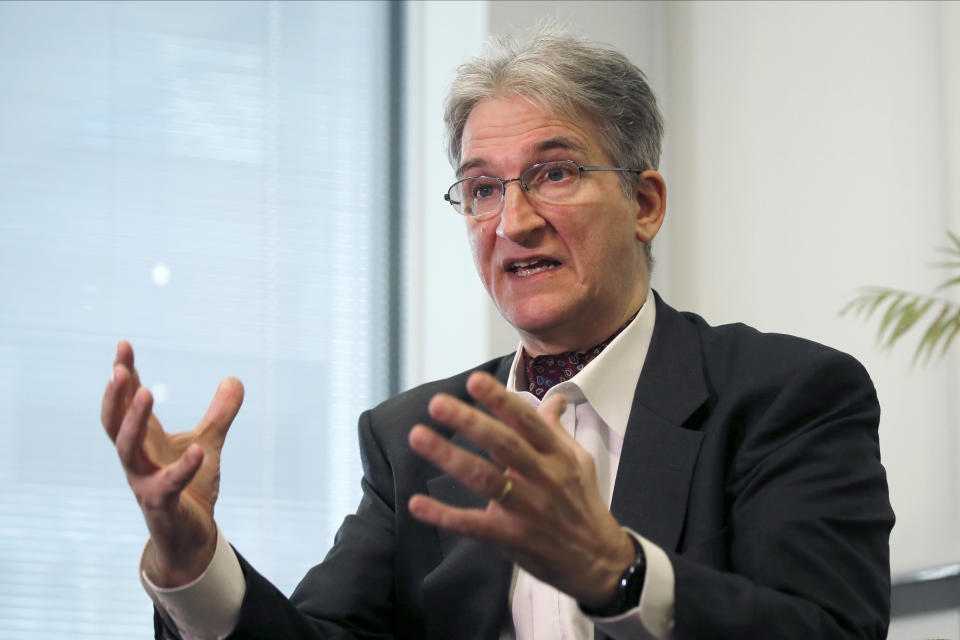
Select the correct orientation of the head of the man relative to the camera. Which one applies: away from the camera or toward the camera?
toward the camera

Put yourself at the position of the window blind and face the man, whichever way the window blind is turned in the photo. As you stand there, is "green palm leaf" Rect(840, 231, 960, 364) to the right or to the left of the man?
left

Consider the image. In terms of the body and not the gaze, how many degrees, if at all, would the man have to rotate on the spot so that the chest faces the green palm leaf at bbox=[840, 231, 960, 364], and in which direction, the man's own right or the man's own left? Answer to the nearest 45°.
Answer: approximately 180°

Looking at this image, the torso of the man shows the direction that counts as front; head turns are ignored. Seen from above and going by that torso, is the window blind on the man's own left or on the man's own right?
on the man's own right

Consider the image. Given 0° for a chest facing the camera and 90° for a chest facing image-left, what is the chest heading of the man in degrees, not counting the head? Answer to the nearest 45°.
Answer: approximately 45°
